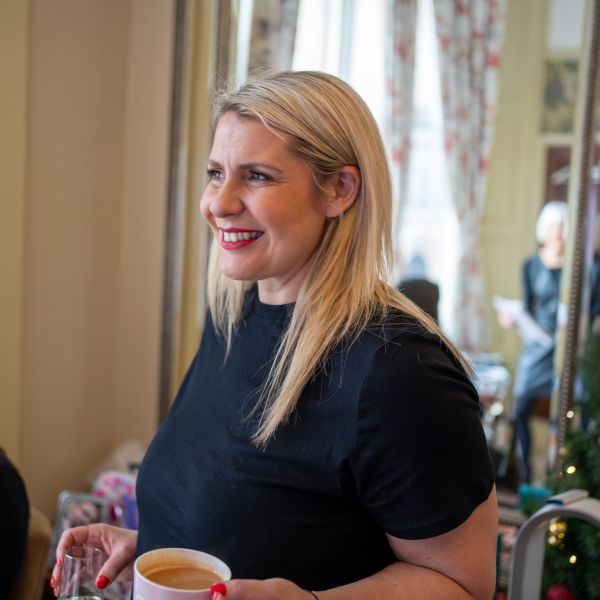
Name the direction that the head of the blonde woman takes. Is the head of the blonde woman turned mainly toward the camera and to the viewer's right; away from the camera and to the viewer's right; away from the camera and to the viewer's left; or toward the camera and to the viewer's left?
toward the camera and to the viewer's left

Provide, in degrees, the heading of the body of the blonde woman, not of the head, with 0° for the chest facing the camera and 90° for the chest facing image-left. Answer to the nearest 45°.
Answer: approximately 45°

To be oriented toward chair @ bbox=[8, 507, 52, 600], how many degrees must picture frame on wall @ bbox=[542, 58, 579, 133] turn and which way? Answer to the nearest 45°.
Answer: approximately 45° to its right

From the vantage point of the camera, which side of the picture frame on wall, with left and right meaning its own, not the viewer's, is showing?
front

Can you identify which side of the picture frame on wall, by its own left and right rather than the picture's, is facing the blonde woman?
front

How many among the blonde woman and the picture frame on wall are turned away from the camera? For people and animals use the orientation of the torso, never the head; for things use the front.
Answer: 0
